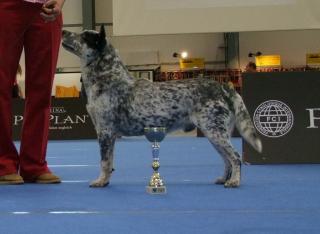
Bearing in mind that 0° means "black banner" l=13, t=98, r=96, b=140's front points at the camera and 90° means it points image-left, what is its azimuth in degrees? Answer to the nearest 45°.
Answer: approximately 0°

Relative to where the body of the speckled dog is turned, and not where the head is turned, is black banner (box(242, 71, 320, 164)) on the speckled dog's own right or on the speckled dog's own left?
on the speckled dog's own right

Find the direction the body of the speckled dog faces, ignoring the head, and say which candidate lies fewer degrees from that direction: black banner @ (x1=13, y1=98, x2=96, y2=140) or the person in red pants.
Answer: the person in red pants

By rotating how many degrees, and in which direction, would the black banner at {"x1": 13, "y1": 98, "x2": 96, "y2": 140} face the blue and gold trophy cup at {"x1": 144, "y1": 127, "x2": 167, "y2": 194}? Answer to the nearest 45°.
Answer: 0° — it already faces it

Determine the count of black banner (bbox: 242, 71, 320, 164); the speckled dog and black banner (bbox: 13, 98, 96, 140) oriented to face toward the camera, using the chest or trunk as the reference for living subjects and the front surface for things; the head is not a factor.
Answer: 2

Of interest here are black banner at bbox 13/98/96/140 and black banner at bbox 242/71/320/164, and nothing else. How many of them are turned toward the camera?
2

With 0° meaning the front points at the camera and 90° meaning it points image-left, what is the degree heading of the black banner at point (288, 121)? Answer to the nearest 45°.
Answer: approximately 0°

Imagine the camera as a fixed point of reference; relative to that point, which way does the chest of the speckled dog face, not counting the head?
to the viewer's left

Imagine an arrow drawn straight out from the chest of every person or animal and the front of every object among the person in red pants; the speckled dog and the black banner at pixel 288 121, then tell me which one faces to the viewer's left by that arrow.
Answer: the speckled dog
